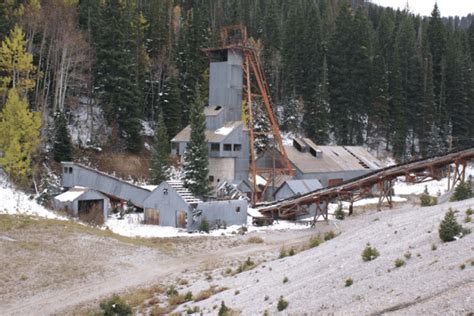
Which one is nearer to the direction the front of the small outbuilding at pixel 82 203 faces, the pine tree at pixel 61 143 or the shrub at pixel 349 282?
the shrub

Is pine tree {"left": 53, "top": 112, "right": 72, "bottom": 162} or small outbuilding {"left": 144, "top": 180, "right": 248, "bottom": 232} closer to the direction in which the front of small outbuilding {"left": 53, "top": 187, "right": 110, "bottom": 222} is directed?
the small outbuilding

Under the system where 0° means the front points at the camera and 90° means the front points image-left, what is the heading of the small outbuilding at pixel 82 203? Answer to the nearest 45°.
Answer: approximately 315°

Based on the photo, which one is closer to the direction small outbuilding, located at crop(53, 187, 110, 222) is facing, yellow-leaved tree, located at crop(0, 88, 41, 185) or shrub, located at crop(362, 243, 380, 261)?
the shrub

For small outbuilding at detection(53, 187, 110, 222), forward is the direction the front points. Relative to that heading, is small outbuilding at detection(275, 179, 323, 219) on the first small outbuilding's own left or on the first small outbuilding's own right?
on the first small outbuilding's own left
